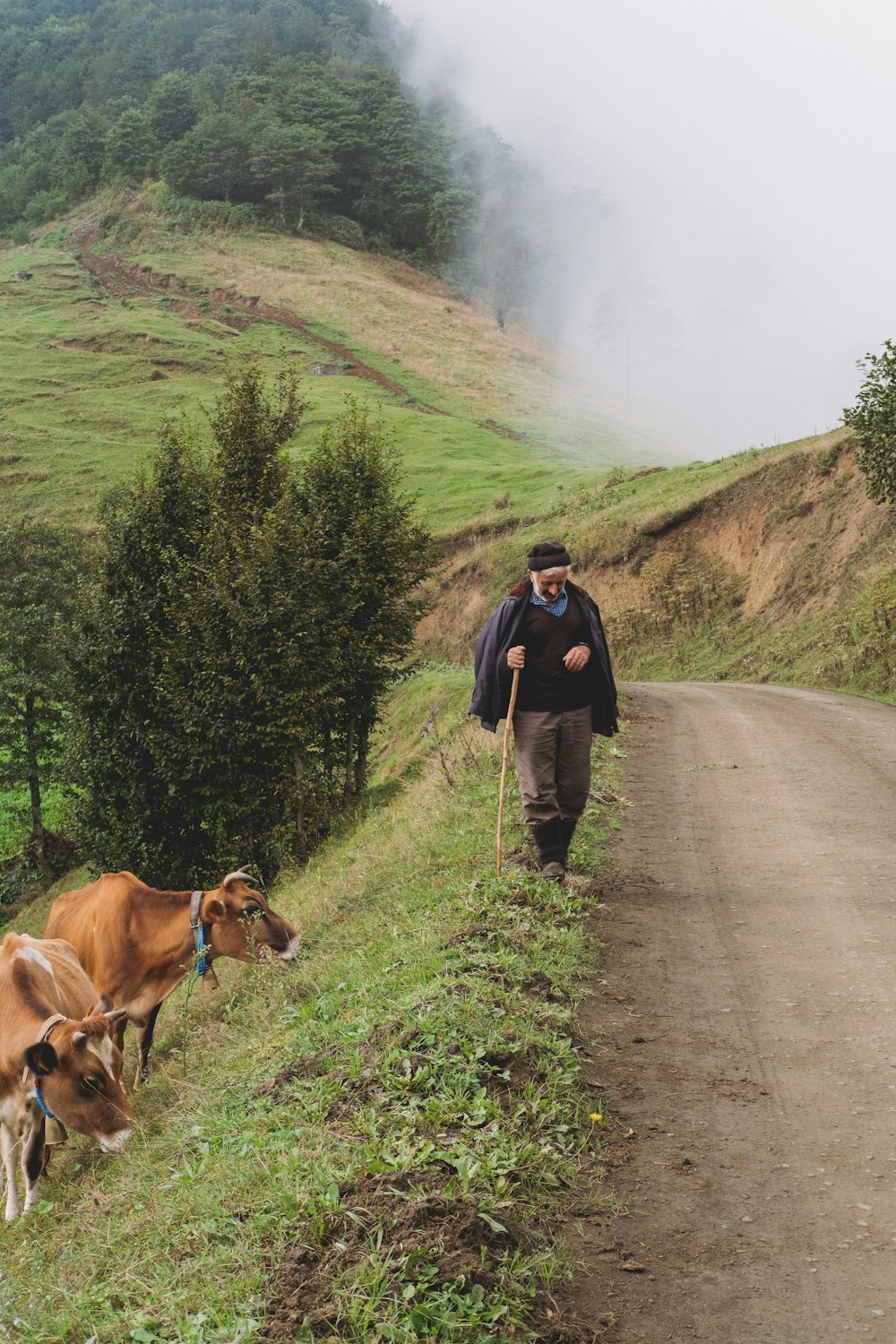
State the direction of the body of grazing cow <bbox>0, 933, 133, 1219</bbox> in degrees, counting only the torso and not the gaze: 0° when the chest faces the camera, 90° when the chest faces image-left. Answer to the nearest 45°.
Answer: approximately 315°

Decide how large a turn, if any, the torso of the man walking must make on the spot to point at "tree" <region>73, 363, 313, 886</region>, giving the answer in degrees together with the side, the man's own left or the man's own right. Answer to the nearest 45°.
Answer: approximately 135° to the man's own right

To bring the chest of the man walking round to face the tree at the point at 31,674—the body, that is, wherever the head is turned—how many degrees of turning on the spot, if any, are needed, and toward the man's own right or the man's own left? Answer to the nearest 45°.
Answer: approximately 135° to the man's own right

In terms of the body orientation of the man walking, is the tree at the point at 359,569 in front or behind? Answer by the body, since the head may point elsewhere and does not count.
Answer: behind

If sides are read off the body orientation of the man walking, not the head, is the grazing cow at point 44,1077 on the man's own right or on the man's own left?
on the man's own right

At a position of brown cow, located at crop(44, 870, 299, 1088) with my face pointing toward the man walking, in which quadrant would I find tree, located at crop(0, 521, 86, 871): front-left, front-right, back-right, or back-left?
back-left

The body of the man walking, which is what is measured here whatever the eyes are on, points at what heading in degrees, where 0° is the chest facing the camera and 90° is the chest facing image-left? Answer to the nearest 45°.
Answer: approximately 0°

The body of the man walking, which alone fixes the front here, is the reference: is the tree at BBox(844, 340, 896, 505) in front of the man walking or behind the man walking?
behind
